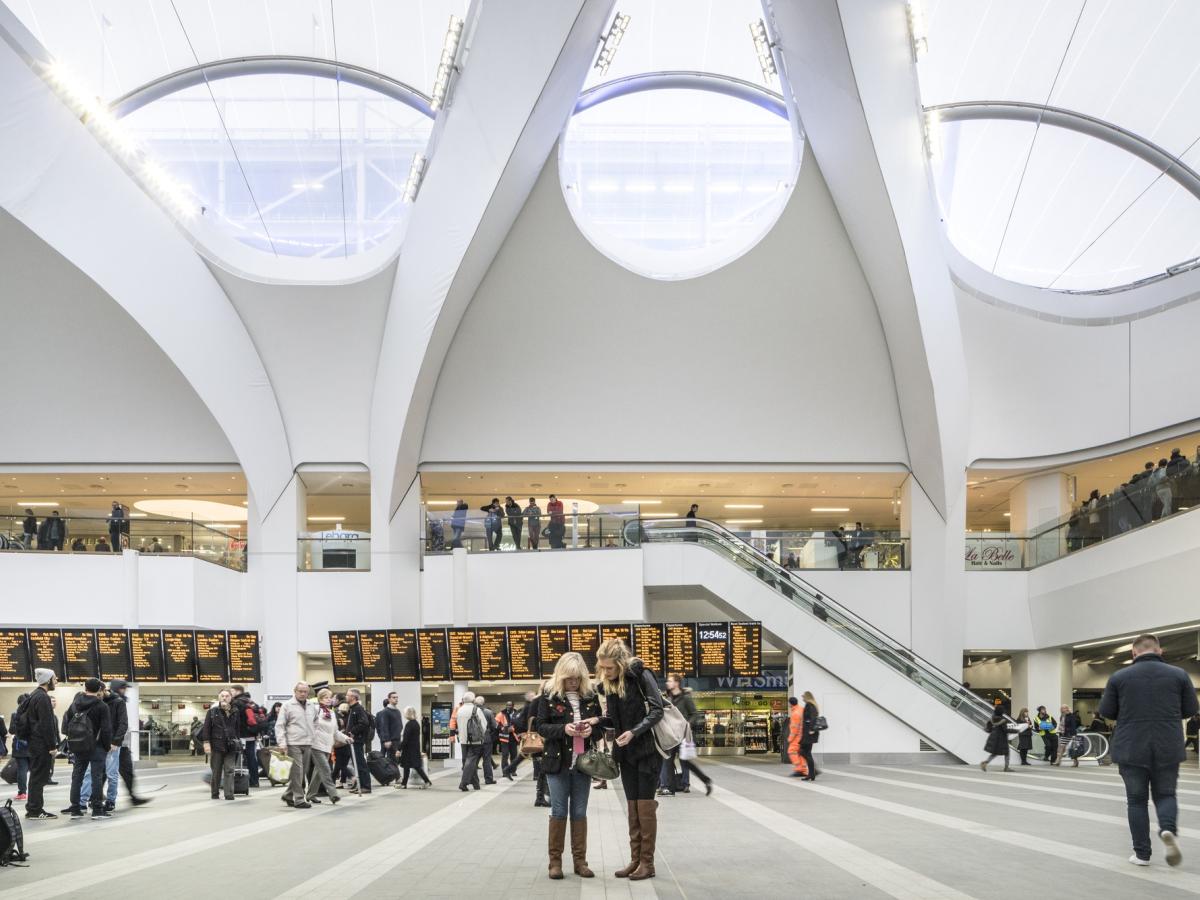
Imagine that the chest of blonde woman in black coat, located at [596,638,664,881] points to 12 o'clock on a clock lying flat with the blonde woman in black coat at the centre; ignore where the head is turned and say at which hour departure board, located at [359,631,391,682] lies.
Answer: The departure board is roughly at 4 o'clock from the blonde woman in black coat.

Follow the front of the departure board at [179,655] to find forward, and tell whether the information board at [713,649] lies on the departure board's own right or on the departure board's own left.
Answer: on the departure board's own left

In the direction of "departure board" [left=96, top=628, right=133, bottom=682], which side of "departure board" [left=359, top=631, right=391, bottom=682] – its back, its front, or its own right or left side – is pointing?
right

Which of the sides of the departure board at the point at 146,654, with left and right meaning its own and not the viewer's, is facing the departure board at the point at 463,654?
left

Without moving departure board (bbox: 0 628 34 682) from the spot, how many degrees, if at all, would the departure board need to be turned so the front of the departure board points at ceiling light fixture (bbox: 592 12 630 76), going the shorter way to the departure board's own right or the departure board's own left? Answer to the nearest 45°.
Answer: approximately 45° to the departure board's own left

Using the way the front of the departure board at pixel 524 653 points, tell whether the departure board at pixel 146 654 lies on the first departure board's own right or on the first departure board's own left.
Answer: on the first departure board's own right

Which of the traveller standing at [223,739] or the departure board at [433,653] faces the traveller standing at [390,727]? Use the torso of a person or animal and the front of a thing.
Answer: the departure board

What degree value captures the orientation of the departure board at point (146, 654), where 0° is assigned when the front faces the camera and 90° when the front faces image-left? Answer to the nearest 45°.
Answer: approximately 0°

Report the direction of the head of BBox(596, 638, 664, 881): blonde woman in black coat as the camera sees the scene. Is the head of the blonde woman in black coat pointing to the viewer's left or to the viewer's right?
to the viewer's left

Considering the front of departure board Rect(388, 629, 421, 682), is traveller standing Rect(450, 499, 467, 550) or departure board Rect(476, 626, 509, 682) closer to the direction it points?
the departure board

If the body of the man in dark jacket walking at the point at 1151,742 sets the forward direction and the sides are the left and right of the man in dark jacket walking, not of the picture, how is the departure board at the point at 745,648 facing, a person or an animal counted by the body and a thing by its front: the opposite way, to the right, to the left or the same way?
the opposite way

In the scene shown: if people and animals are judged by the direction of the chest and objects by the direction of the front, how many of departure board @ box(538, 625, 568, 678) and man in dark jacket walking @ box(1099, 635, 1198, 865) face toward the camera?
1

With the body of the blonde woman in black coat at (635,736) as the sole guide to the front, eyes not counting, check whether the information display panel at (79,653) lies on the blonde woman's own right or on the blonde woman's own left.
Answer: on the blonde woman's own right
